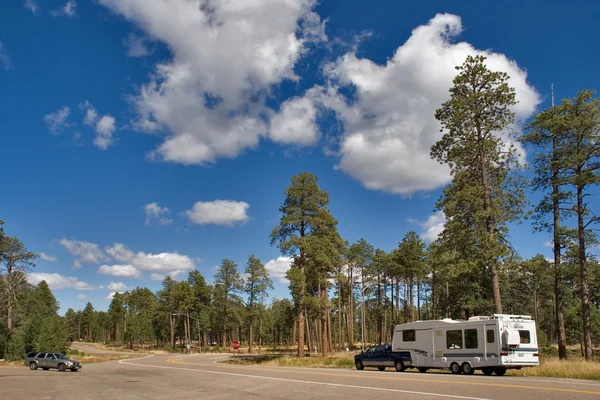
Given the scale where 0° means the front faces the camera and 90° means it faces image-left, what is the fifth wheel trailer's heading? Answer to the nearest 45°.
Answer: approximately 135°

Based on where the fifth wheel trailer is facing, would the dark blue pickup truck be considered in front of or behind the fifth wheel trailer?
in front

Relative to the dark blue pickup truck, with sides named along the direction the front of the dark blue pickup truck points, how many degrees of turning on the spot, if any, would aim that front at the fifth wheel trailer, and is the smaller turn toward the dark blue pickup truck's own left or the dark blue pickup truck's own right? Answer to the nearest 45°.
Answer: approximately 180°

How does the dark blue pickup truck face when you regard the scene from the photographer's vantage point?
facing away from the viewer and to the left of the viewer
